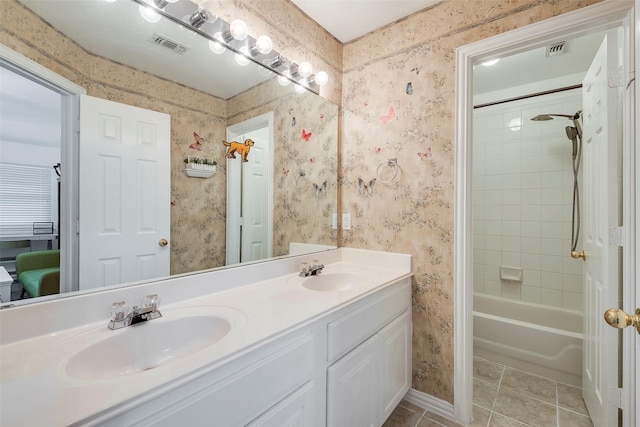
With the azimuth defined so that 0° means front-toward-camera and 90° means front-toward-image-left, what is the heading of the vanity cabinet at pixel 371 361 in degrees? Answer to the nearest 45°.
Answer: approximately 315°

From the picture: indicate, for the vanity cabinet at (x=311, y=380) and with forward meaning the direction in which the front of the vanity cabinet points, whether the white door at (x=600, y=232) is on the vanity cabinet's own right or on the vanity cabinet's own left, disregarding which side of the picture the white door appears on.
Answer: on the vanity cabinet's own left

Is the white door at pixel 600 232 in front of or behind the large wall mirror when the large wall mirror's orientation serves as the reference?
in front

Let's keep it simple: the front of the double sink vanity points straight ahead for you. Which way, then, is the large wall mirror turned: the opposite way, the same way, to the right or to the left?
the same way

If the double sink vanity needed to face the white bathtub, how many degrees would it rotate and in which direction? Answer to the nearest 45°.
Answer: approximately 45° to its left

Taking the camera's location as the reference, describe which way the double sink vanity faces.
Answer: facing the viewer and to the right of the viewer
